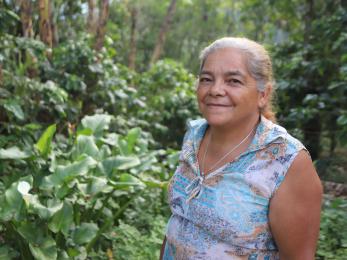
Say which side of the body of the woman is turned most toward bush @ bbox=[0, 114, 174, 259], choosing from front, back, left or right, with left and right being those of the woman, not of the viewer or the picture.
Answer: right

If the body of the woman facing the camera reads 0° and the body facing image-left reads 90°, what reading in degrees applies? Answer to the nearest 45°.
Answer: approximately 45°

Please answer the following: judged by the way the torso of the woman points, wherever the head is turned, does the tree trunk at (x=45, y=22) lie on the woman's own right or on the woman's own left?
on the woman's own right
